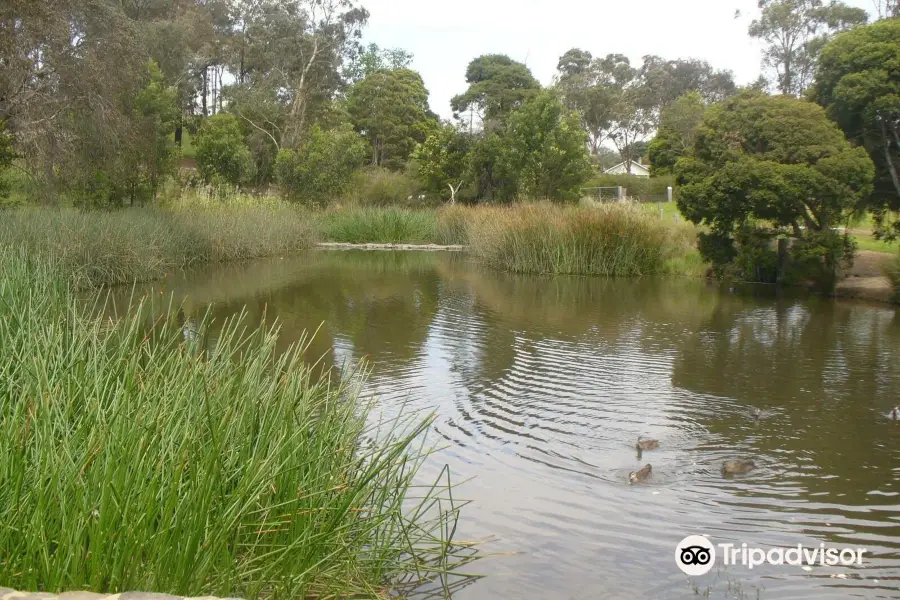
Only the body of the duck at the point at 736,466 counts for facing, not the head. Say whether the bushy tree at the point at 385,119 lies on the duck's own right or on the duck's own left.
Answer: on the duck's own right

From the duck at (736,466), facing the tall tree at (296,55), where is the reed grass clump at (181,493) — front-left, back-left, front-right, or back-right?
back-left

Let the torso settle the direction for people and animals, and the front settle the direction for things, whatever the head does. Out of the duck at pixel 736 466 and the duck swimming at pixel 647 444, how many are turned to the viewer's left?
2

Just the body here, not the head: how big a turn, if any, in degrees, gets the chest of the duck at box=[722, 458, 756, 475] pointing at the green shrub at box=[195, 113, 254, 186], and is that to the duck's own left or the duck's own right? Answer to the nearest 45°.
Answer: approximately 45° to the duck's own right

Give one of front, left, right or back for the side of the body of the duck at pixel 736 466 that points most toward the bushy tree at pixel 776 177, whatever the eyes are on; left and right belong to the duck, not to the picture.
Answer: right

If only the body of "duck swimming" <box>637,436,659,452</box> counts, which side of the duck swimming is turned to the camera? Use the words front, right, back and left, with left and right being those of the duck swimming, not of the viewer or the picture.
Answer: left

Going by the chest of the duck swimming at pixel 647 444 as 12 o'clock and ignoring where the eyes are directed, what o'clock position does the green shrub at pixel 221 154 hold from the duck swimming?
The green shrub is roughly at 2 o'clock from the duck swimming.

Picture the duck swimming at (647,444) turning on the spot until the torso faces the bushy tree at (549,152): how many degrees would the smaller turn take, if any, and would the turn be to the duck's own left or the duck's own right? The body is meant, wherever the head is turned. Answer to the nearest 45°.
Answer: approximately 90° to the duck's own right

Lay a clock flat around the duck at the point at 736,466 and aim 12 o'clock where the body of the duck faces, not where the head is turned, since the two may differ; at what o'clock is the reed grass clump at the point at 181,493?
The reed grass clump is roughly at 10 o'clock from the duck.

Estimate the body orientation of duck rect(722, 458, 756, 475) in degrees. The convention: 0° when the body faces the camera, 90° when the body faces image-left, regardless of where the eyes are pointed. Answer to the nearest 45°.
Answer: approximately 90°

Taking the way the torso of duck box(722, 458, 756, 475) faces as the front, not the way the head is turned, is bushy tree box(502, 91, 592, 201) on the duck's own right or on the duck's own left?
on the duck's own right

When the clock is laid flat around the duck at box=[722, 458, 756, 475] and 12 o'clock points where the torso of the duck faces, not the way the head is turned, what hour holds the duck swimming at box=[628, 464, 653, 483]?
The duck swimming is roughly at 11 o'clock from the duck.

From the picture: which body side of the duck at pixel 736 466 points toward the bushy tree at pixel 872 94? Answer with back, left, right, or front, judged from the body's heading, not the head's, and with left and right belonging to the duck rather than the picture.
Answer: right
